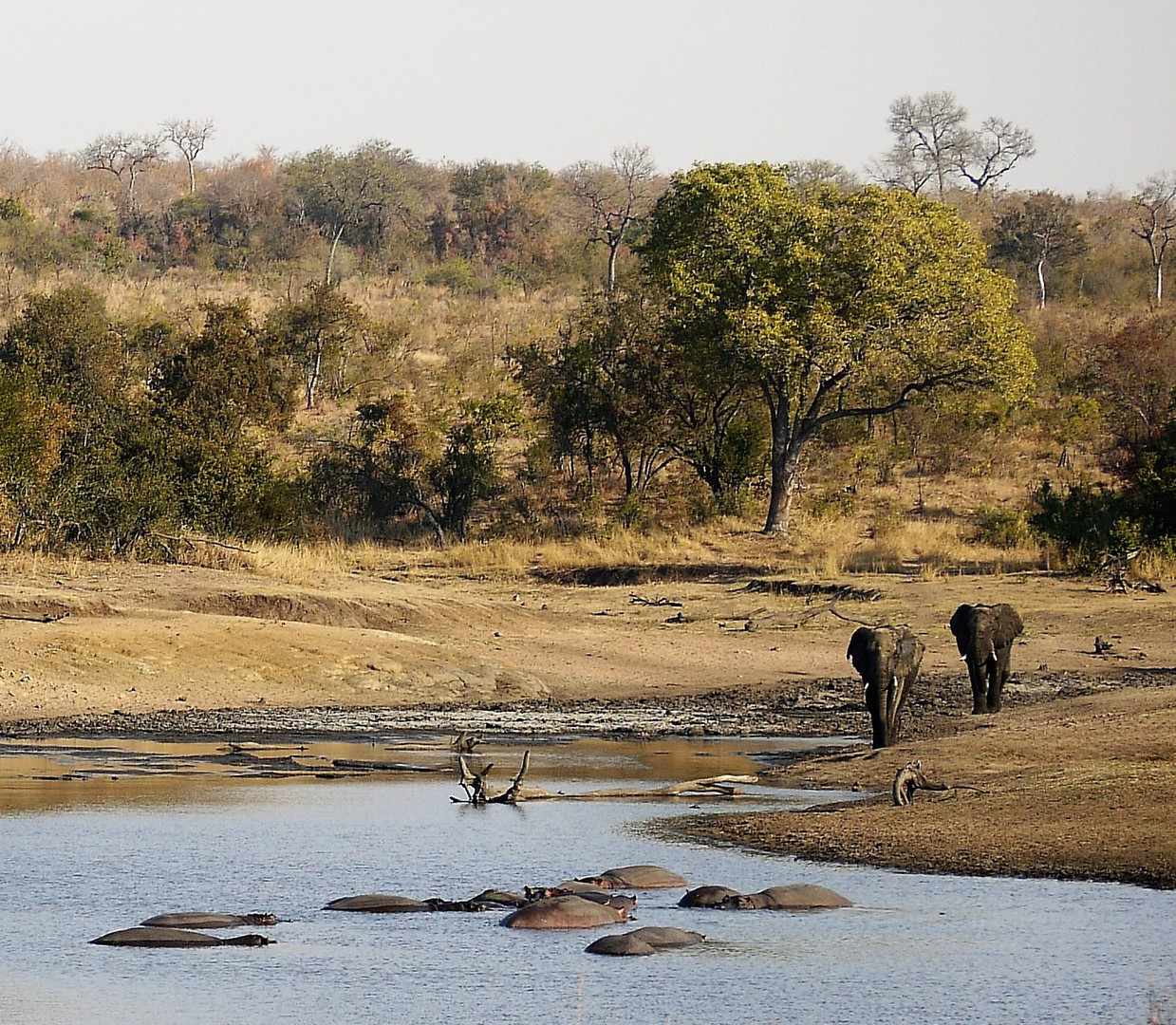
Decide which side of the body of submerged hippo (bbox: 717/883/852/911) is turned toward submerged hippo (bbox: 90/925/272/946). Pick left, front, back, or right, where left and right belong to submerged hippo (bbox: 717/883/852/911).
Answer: front

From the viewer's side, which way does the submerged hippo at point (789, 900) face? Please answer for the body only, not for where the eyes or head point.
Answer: to the viewer's left

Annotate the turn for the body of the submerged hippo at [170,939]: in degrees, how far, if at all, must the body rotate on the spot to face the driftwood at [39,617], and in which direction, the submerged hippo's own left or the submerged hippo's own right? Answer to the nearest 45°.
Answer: approximately 90° to the submerged hippo's own left

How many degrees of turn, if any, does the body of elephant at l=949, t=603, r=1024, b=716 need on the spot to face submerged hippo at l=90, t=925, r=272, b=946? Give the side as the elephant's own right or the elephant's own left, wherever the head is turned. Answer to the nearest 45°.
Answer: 0° — it already faces it

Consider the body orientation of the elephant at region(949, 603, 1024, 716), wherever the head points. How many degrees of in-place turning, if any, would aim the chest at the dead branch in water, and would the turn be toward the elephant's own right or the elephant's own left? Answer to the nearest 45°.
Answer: approximately 45° to the elephant's own right

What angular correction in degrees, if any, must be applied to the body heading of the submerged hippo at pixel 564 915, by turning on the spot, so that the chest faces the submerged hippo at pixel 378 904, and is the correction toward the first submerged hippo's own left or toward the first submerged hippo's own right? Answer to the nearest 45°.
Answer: approximately 135° to the first submerged hippo's own left

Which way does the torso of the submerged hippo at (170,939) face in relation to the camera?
to the viewer's right

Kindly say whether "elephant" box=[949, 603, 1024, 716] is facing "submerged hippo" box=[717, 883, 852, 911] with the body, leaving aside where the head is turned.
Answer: yes

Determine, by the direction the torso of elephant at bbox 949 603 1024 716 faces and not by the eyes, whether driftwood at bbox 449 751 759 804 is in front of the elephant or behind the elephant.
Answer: in front

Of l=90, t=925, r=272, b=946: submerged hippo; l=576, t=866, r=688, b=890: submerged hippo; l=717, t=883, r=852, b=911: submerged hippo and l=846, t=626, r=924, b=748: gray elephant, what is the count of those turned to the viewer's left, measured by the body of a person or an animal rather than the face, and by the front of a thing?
2

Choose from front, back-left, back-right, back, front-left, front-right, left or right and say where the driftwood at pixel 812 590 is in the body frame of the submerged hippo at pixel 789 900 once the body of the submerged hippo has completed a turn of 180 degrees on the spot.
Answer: left

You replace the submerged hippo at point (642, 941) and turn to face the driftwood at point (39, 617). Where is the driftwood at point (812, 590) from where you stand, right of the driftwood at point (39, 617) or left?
right

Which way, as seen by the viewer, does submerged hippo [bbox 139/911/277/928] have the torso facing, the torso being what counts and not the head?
to the viewer's right

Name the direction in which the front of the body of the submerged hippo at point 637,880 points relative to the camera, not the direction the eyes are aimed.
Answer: to the viewer's left

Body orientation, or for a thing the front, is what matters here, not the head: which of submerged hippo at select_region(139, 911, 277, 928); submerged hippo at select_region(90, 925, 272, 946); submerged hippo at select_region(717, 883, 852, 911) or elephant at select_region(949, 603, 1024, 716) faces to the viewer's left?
submerged hippo at select_region(717, 883, 852, 911)
